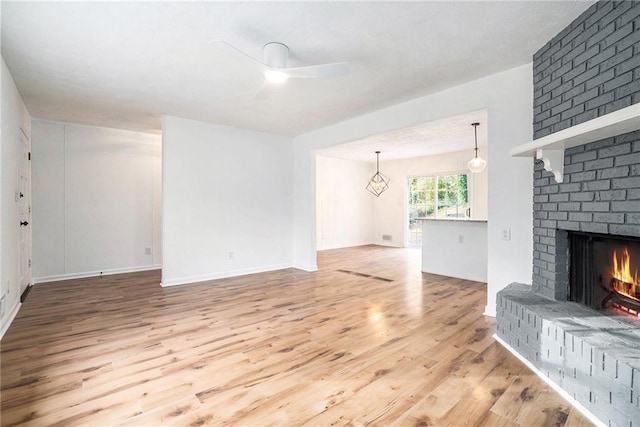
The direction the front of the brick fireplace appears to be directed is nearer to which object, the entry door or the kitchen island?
the entry door

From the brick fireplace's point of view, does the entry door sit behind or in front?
in front

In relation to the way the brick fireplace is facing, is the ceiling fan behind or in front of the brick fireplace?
in front

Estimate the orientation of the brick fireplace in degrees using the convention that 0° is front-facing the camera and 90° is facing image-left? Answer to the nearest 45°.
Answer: approximately 45°

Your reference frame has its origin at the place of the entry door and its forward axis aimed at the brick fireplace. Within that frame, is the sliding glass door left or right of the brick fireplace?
left

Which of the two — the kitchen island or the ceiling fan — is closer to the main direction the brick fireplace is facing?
the ceiling fan

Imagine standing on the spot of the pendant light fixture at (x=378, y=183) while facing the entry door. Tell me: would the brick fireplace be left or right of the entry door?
left
